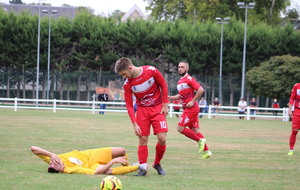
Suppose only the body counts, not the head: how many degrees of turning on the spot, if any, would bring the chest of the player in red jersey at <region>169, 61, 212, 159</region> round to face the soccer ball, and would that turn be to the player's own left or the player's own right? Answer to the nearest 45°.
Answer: approximately 45° to the player's own left

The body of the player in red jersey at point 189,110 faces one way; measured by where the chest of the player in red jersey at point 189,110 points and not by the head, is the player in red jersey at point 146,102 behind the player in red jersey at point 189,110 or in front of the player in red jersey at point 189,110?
in front

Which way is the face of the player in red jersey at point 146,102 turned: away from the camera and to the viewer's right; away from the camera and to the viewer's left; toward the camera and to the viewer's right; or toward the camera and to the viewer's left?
toward the camera and to the viewer's left

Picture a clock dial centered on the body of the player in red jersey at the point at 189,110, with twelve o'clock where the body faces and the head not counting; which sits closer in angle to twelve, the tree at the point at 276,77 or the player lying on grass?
the player lying on grass

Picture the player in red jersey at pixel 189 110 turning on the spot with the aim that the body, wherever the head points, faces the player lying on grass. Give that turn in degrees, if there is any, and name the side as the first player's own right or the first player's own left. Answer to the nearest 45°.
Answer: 0° — they already face them

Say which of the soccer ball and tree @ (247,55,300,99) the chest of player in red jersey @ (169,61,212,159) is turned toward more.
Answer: the soccer ball

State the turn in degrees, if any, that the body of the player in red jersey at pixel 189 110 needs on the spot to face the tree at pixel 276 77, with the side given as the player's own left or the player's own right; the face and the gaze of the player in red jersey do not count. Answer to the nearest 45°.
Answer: approximately 135° to the player's own right

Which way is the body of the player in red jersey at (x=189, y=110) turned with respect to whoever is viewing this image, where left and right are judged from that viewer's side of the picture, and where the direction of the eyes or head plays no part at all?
facing the viewer and to the left of the viewer
